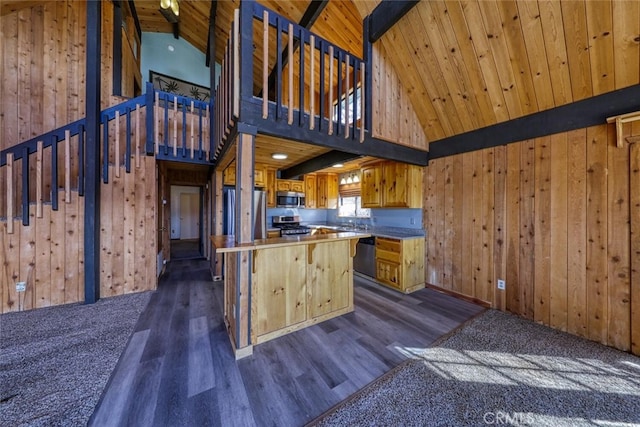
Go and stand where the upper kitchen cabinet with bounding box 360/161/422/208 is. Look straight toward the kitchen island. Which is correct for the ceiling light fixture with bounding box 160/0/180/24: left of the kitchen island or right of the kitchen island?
right

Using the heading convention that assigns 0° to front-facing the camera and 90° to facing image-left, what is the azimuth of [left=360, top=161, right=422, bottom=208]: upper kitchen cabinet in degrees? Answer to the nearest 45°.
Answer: approximately 45°

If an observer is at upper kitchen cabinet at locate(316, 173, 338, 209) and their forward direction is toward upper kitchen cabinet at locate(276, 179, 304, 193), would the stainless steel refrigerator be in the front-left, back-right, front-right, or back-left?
front-left

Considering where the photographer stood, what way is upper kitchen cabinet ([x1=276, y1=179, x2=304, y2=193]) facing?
facing the viewer and to the right of the viewer

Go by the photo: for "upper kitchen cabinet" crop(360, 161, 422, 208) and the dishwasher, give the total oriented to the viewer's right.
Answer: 0

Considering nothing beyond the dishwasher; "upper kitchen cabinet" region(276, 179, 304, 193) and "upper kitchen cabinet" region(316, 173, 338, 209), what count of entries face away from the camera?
0

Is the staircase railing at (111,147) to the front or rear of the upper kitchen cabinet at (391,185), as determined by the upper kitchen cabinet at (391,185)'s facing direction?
to the front

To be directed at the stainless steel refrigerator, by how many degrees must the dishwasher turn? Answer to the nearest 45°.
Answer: approximately 45° to its right

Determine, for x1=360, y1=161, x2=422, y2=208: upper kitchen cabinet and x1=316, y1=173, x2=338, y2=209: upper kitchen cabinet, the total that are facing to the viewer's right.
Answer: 0

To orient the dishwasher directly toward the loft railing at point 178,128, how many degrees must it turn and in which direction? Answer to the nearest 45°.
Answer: approximately 45° to its right

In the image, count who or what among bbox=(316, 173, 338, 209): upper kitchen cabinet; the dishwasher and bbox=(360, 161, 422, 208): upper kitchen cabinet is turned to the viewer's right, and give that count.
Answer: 0

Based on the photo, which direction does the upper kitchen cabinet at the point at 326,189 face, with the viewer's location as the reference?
facing the viewer and to the left of the viewer

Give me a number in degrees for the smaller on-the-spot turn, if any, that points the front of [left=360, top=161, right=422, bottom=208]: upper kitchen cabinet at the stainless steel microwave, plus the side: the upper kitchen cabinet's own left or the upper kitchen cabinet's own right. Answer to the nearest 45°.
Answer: approximately 45° to the upper kitchen cabinet's own right

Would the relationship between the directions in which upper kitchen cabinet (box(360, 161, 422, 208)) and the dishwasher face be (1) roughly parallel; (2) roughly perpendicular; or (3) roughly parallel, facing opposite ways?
roughly parallel
